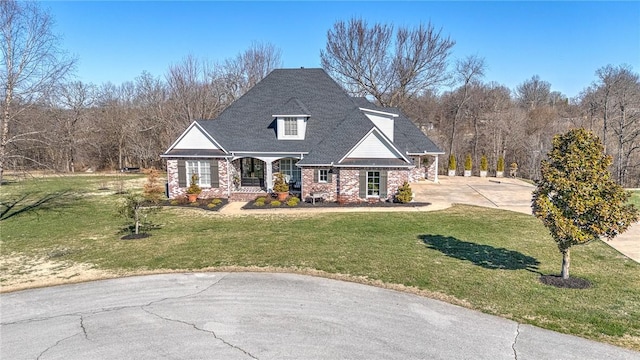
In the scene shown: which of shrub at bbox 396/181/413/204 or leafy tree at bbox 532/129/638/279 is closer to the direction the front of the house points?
the leafy tree

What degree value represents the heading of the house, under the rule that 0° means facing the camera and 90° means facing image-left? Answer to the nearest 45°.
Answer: approximately 0°

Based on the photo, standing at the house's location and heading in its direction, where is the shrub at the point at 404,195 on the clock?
The shrub is roughly at 10 o'clock from the house.

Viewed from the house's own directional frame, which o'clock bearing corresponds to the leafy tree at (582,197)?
The leafy tree is roughly at 11 o'clock from the house.

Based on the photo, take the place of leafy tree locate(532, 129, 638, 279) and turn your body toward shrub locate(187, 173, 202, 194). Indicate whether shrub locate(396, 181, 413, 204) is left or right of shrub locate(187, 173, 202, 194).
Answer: right
